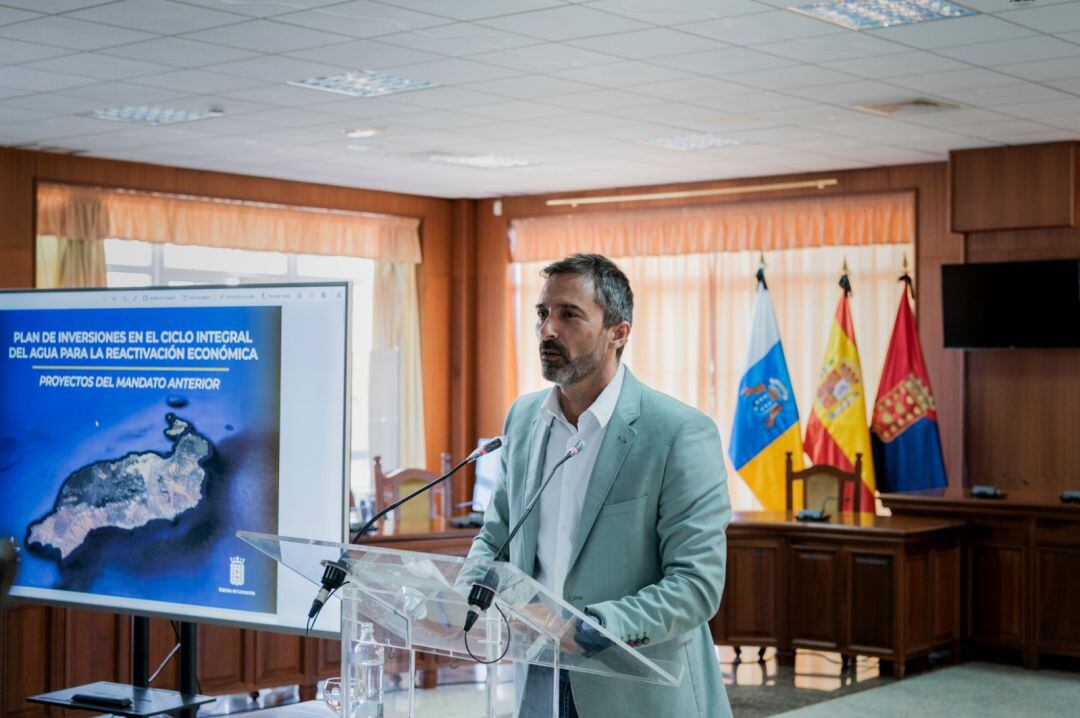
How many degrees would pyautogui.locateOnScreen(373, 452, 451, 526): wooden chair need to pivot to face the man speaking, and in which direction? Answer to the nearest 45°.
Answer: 0° — it already faces them

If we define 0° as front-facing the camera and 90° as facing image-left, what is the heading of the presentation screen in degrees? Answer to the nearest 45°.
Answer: approximately 45°

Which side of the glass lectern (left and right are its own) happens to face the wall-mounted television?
back

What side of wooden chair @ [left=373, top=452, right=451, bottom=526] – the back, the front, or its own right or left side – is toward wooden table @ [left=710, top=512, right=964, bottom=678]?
left

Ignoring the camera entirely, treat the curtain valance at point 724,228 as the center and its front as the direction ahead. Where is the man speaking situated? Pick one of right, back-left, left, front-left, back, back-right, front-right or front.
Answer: front

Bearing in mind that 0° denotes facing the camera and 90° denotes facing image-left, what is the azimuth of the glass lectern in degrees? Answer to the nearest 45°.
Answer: approximately 45°

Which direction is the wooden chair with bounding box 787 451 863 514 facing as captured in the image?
toward the camera

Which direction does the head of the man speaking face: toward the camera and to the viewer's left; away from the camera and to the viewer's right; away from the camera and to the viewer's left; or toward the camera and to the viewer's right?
toward the camera and to the viewer's left

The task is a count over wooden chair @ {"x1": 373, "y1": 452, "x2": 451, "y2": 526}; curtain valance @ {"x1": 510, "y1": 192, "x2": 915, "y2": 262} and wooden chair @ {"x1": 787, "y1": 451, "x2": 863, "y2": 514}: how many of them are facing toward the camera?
3

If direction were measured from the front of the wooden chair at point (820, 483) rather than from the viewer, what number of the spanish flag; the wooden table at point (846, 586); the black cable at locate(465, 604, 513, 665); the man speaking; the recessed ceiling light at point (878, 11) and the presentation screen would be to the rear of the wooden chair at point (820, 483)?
1

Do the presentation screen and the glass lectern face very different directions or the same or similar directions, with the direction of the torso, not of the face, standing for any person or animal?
same or similar directions

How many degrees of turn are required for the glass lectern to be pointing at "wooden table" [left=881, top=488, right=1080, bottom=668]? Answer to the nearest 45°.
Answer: approximately 180°

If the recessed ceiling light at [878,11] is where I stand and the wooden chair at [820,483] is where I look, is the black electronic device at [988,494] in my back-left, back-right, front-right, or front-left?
front-right
